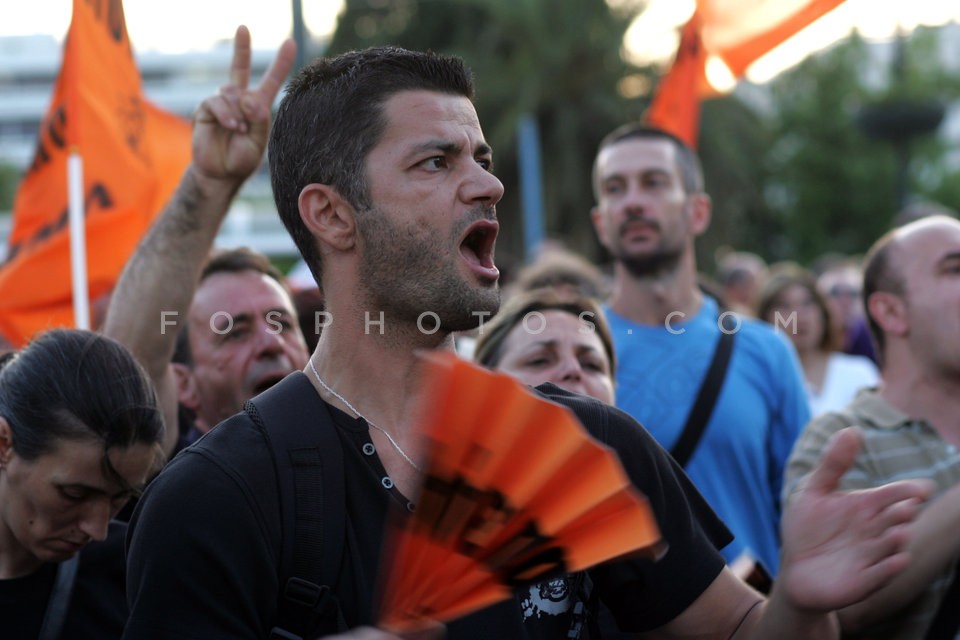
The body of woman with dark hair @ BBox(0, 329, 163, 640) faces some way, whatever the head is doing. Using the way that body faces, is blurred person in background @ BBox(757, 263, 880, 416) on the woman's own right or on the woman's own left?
on the woman's own left

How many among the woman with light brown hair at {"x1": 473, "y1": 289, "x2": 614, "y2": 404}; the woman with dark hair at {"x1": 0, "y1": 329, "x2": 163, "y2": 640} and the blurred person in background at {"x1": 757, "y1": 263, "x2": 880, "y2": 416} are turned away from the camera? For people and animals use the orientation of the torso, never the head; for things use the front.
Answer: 0

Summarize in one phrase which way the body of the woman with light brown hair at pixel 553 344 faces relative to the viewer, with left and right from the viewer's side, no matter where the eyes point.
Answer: facing the viewer and to the right of the viewer

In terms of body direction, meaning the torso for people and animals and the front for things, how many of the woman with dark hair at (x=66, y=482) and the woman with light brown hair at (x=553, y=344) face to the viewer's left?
0

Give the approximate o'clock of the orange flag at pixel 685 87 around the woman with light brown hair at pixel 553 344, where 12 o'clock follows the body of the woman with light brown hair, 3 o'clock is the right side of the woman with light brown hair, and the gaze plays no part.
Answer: The orange flag is roughly at 8 o'clock from the woman with light brown hair.

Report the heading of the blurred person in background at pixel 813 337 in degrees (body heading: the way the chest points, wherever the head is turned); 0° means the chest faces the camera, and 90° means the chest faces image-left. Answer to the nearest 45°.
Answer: approximately 0°

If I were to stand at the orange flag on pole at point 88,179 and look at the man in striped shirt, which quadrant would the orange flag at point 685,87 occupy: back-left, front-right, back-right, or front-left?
front-left

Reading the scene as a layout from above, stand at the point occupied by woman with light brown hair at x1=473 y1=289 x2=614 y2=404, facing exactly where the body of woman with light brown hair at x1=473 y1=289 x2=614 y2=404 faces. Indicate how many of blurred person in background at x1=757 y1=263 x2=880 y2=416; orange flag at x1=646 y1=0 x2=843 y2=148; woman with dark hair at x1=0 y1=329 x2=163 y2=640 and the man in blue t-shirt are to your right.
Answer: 1

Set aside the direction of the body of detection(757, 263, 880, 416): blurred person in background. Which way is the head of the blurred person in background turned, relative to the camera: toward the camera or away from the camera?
toward the camera

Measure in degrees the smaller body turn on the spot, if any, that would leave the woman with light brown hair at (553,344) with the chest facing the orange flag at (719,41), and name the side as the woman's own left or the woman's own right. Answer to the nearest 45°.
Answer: approximately 135° to the woman's own left

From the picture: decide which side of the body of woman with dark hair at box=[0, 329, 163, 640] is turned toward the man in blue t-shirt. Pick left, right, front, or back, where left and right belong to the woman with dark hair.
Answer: left

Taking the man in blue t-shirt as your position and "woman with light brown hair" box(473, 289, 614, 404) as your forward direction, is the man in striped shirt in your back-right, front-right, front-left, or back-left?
front-left

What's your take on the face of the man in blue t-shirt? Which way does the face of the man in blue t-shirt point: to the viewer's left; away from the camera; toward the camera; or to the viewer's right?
toward the camera
